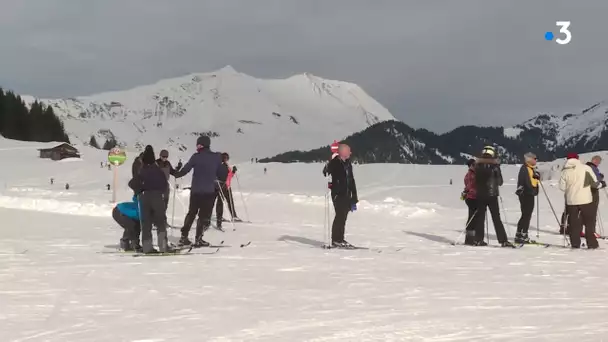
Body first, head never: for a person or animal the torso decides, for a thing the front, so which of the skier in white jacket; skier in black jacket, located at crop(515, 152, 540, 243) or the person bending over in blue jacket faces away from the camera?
the skier in white jacket

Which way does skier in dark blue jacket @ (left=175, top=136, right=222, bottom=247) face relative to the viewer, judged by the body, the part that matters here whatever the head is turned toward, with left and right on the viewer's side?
facing away from the viewer and to the left of the viewer

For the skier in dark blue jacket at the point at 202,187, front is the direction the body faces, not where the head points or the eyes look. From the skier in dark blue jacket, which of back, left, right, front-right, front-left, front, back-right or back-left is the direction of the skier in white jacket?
back-right

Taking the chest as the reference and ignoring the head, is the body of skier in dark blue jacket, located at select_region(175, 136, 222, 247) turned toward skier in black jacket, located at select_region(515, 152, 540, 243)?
no

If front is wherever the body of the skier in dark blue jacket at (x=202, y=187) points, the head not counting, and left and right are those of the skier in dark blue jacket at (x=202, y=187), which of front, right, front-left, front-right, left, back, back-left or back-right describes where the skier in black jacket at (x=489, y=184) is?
back-right

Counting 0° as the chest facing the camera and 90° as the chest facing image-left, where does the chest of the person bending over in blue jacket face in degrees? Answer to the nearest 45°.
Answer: approximately 270°

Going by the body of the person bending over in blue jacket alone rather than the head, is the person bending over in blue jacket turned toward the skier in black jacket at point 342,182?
yes

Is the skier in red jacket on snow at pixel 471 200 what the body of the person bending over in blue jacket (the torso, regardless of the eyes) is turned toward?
yes

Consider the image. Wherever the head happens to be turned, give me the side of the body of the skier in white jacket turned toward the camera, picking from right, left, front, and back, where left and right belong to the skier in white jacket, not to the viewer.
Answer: back
